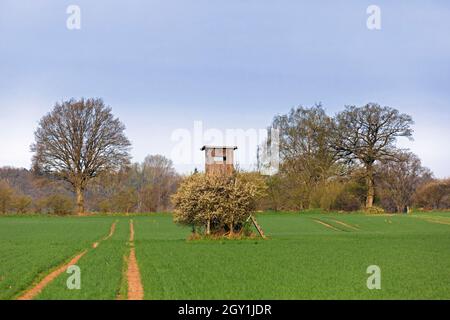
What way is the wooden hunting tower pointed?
toward the camera
